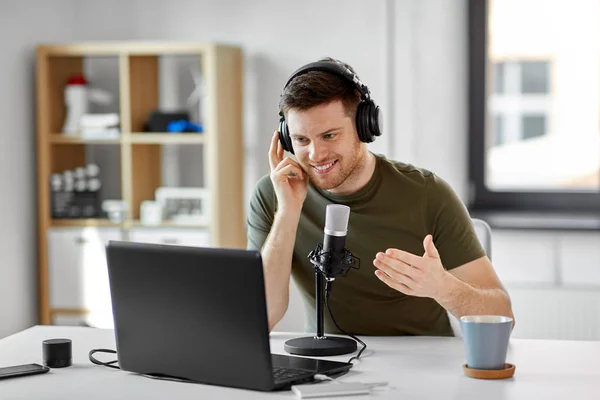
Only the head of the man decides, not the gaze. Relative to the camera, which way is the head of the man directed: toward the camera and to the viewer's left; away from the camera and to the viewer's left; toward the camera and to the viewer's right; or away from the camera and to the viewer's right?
toward the camera and to the viewer's left

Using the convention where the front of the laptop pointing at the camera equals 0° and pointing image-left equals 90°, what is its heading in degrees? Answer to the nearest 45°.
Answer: approximately 225°

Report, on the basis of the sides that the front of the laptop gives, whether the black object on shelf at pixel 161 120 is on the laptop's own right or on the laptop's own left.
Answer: on the laptop's own left

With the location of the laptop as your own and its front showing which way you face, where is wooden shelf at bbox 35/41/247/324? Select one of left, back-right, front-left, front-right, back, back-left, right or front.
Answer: front-left

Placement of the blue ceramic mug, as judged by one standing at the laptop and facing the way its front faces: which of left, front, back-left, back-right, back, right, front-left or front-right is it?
front-right

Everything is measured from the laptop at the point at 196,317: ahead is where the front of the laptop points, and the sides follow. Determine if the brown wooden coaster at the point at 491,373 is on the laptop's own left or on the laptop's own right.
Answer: on the laptop's own right

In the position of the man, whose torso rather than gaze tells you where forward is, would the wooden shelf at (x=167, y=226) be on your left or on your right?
on your right

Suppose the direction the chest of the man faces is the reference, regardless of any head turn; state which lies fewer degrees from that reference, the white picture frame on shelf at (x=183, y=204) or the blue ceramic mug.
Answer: the blue ceramic mug

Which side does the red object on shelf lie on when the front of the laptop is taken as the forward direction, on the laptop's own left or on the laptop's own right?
on the laptop's own left

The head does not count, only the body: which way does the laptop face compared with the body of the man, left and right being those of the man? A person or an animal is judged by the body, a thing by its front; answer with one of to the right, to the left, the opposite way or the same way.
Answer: the opposite way

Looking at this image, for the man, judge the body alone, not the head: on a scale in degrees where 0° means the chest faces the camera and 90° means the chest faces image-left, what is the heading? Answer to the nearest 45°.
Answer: approximately 45°

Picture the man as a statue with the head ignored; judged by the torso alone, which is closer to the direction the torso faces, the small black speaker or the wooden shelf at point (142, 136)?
the small black speaker
